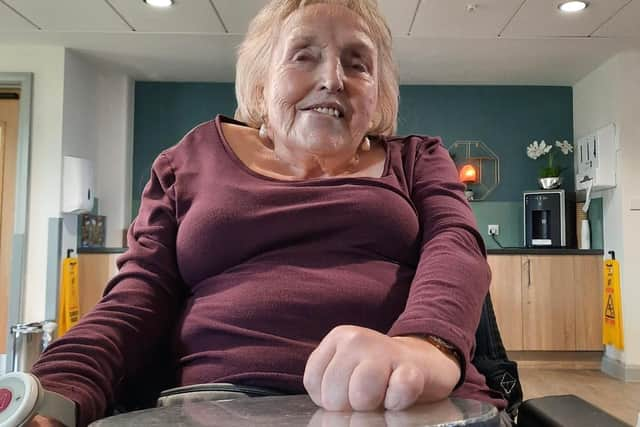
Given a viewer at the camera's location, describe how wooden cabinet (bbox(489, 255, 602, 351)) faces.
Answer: facing the viewer

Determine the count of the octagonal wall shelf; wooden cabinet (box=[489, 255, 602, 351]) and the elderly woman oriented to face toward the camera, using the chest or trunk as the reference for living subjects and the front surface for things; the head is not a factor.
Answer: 3

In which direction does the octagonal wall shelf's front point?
toward the camera

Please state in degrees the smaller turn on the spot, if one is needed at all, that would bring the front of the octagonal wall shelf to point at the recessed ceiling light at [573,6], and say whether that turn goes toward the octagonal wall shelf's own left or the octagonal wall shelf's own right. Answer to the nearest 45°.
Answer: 0° — it already faces it

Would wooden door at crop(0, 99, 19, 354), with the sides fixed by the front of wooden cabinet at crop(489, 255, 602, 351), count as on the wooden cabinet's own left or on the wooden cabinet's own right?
on the wooden cabinet's own right

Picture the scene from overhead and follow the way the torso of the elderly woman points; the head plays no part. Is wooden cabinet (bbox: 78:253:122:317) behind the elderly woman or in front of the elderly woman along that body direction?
behind

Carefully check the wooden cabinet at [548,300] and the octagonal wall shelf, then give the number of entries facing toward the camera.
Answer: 2

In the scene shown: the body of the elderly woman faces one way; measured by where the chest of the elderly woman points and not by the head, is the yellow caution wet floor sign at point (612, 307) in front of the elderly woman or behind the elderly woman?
behind

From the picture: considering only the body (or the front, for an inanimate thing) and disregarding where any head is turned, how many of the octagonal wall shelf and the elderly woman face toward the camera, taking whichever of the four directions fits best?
2

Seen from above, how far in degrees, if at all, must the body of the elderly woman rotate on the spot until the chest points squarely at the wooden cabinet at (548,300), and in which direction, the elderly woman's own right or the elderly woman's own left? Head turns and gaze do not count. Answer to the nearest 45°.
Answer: approximately 135° to the elderly woman's own left

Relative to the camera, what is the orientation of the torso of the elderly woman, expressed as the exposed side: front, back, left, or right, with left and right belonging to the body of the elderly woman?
front
